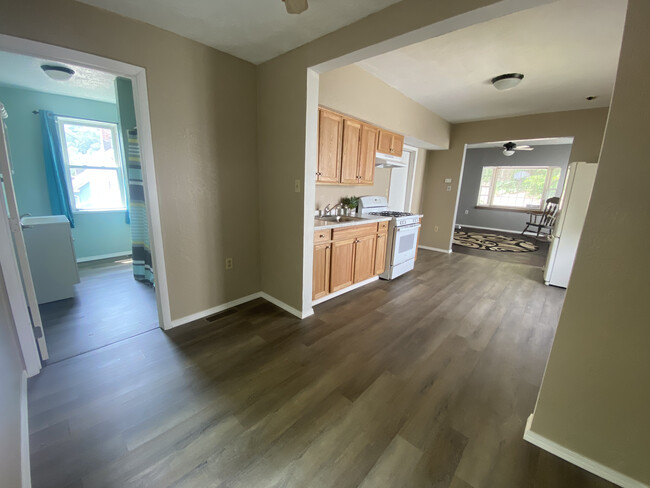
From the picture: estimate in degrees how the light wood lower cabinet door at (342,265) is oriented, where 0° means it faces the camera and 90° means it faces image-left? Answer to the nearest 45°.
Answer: approximately 315°

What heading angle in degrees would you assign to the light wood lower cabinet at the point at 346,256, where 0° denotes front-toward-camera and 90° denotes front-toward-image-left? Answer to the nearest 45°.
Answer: approximately 315°

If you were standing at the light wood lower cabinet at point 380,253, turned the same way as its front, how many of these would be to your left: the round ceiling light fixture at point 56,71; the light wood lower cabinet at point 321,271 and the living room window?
1

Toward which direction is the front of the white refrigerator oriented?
to the viewer's left

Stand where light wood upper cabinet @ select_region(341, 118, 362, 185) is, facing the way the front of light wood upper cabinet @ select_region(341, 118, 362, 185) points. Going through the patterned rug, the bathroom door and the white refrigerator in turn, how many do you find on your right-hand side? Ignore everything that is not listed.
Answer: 1

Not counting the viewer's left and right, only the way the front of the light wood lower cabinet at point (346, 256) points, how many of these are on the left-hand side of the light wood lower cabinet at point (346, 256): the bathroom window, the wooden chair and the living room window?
2

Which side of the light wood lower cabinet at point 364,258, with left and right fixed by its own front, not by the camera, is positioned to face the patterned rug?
left

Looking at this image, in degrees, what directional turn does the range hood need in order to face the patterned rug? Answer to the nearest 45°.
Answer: approximately 90° to its left

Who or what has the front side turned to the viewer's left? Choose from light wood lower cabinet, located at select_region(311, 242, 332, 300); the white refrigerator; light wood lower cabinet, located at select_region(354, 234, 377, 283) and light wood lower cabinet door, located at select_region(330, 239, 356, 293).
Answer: the white refrigerator

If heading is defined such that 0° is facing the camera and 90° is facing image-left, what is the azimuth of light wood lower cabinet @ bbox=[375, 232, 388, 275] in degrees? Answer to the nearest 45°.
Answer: approximately 315°

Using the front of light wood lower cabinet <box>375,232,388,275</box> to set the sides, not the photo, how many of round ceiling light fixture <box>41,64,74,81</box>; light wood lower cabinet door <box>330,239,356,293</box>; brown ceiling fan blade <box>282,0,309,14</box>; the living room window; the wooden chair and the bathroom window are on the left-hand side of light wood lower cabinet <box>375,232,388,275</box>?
2
